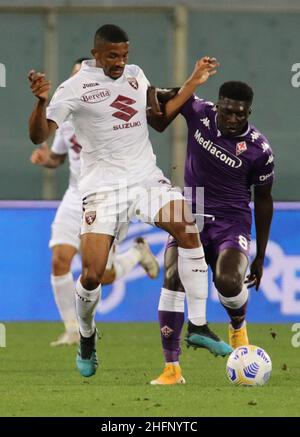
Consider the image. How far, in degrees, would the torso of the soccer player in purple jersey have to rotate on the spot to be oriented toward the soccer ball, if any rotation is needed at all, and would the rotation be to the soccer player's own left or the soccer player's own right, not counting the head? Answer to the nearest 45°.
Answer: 0° — they already face it

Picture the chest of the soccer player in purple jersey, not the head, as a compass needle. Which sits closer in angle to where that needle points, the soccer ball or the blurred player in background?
the soccer ball

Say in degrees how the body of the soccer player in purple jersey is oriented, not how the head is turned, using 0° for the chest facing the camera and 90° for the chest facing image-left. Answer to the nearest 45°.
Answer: approximately 0°

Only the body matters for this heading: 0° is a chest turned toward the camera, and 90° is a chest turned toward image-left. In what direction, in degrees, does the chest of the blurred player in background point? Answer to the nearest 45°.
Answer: approximately 45°

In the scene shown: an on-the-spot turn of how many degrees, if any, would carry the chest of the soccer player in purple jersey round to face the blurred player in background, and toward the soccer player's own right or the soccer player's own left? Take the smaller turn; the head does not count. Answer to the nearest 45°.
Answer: approximately 135° to the soccer player's own right

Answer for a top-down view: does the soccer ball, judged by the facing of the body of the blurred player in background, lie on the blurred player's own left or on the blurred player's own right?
on the blurred player's own left

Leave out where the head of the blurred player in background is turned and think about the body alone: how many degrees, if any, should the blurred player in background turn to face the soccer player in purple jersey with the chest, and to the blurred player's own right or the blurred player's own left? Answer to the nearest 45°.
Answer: approximately 90° to the blurred player's own left
